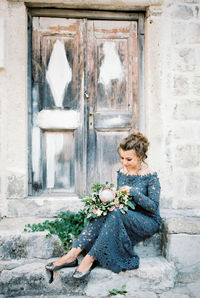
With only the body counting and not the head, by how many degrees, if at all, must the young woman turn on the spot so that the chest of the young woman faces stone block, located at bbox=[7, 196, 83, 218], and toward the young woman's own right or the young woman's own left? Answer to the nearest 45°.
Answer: approximately 90° to the young woman's own right

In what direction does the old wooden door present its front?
toward the camera

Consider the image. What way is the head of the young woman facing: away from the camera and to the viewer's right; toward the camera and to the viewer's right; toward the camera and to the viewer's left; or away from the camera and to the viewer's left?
toward the camera and to the viewer's left

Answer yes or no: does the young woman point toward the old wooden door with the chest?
no

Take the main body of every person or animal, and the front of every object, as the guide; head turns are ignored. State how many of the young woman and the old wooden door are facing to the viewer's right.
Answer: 0

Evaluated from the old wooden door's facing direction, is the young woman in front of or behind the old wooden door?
in front

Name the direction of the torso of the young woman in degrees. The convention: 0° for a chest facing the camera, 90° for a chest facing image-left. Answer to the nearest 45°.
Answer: approximately 45°

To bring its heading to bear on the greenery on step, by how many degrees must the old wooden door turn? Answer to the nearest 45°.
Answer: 0° — it already faces it
